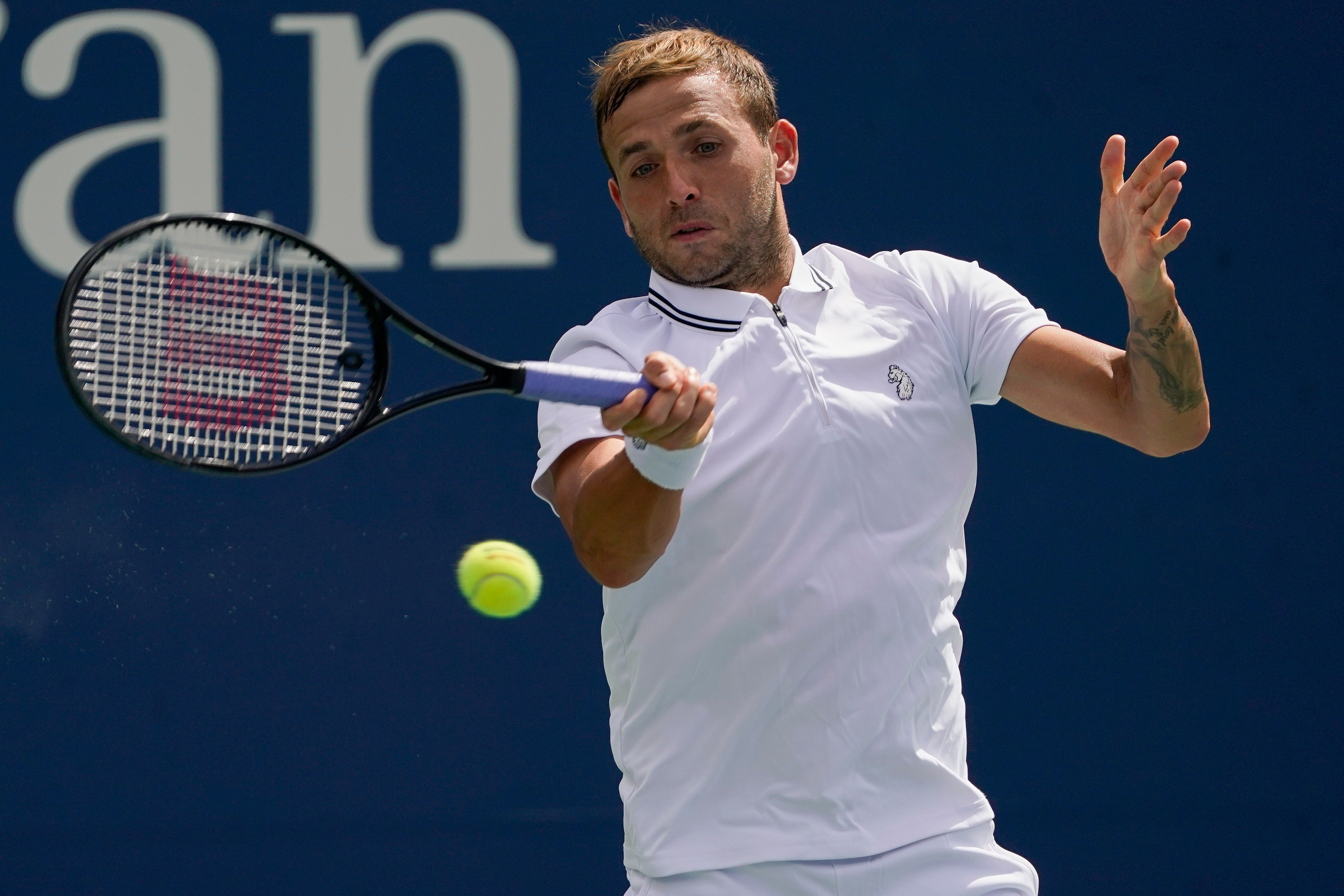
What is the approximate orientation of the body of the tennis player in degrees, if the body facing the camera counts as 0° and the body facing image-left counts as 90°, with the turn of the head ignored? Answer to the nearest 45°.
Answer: approximately 0°

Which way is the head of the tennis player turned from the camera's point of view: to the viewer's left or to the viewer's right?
to the viewer's left
